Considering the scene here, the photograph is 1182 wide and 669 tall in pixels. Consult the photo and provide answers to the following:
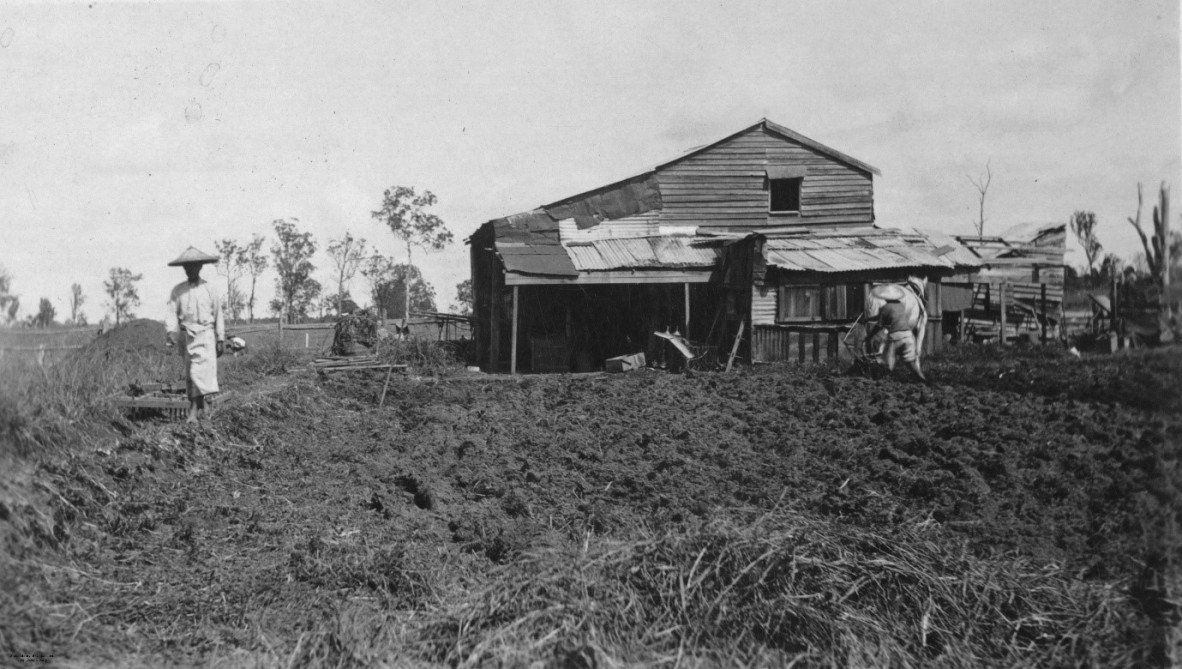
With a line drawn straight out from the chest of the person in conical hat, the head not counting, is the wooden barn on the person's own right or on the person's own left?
on the person's own left

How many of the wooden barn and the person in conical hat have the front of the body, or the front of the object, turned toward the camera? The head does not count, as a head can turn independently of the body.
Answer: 2

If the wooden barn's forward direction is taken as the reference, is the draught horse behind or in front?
in front

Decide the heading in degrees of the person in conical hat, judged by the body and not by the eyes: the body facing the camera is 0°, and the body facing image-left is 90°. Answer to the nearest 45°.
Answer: approximately 0°

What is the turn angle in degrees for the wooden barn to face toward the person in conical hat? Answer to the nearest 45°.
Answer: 0° — it already faces them

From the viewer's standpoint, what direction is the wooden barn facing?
toward the camera
